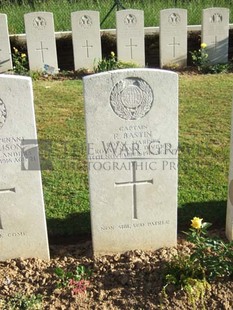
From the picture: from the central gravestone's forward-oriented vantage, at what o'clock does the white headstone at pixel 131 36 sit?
The white headstone is roughly at 6 o'clock from the central gravestone.

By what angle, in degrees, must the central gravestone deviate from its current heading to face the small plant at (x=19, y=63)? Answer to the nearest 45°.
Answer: approximately 180°

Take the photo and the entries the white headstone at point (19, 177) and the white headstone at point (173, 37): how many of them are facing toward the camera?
2

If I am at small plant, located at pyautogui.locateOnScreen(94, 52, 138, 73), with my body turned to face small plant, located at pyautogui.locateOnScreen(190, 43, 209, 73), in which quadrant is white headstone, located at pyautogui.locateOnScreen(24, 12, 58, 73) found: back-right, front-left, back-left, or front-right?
back-left

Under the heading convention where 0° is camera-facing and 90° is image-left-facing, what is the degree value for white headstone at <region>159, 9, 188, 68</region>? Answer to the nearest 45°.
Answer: approximately 0°

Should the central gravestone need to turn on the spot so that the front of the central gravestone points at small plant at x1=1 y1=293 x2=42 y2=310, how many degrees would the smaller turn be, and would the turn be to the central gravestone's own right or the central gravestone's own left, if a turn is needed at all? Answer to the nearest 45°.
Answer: approximately 45° to the central gravestone's own right

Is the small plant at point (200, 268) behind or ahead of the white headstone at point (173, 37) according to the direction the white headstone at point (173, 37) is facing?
ahead

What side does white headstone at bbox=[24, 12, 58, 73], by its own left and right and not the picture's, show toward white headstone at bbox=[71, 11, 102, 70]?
left

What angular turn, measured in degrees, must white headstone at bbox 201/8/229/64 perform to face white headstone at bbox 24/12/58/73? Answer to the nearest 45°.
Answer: approximately 90° to its right
